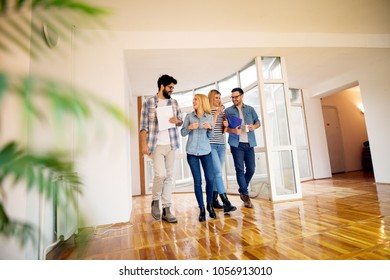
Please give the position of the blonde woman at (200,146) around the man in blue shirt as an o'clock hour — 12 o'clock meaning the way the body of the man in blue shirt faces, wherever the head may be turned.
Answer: The blonde woman is roughly at 1 o'clock from the man in blue shirt.

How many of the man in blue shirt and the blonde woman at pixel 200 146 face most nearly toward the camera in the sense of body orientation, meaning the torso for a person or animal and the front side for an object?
2

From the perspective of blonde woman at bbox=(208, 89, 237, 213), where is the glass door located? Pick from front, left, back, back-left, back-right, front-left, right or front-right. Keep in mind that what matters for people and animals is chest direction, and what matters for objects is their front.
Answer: left

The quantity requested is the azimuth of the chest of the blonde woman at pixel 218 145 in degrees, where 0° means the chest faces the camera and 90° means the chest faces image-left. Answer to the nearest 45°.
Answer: approximately 315°

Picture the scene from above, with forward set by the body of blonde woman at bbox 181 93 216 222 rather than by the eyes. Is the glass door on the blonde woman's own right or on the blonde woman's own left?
on the blonde woman's own left

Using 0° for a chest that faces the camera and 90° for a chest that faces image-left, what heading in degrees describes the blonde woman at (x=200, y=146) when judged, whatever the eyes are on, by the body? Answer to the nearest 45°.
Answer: approximately 0°

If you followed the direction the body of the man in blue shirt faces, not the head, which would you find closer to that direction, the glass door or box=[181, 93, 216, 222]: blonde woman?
the blonde woman

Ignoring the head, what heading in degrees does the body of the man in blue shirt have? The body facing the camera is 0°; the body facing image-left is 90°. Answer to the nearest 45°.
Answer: approximately 0°

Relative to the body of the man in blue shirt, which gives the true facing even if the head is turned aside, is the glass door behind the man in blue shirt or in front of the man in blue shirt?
behind
